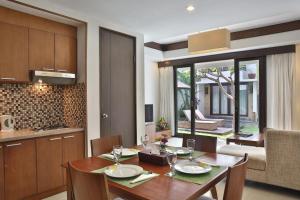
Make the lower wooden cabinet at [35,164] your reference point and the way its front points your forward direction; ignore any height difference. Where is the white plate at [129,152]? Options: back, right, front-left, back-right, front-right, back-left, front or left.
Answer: front

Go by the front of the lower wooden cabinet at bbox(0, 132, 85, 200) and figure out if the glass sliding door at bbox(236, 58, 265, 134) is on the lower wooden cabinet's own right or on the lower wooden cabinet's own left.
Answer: on the lower wooden cabinet's own left

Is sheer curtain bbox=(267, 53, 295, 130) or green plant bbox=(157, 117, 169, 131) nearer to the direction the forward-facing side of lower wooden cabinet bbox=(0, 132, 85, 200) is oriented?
the sheer curtain

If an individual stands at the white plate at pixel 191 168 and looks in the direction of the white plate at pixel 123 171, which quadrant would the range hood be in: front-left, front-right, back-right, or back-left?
front-right

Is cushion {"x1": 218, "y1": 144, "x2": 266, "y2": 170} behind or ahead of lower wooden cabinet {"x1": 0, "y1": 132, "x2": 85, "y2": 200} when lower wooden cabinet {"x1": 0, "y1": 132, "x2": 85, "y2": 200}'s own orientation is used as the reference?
ahead

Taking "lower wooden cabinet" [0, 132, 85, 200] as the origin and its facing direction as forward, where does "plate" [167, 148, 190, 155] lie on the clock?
The plate is roughly at 12 o'clock from the lower wooden cabinet.

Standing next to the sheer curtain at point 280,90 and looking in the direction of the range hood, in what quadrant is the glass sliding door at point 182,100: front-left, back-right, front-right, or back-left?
front-right

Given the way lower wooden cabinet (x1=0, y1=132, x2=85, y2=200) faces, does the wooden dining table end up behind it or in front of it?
in front

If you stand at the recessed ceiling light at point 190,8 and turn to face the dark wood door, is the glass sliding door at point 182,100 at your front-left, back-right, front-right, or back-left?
front-right

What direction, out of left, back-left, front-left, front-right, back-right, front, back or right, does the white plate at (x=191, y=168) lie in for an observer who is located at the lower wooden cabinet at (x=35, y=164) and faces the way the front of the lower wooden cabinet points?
front

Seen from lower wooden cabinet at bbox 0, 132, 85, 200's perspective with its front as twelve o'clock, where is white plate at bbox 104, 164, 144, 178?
The white plate is roughly at 1 o'clock from the lower wooden cabinet.

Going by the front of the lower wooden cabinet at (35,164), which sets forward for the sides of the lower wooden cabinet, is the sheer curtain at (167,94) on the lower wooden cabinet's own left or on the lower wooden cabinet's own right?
on the lower wooden cabinet's own left

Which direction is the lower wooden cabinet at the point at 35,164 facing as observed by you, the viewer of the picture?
facing the viewer and to the right of the viewer

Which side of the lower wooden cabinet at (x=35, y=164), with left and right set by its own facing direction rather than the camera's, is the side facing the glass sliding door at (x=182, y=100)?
left

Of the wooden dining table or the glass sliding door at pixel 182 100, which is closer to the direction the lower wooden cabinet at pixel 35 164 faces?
the wooden dining table

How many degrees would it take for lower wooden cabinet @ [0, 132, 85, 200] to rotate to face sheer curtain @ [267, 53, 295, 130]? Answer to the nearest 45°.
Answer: approximately 45° to its left
